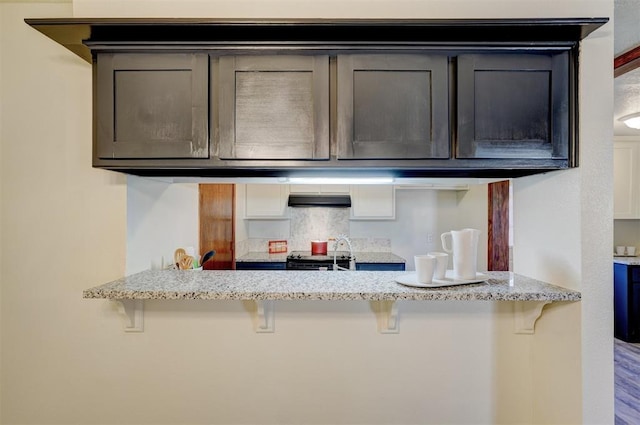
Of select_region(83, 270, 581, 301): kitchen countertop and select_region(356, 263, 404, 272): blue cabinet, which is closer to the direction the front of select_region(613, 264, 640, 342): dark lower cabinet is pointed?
the kitchen countertop

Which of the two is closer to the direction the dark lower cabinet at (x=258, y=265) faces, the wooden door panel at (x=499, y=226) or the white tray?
the white tray

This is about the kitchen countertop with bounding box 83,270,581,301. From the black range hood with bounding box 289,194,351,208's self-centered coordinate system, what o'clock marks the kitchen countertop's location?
The kitchen countertop is roughly at 12 o'clock from the black range hood.

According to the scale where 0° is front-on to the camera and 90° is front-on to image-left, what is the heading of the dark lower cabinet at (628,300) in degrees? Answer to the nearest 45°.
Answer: approximately 0°

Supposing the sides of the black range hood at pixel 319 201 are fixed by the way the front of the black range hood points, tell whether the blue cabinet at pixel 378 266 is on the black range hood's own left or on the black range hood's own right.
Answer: on the black range hood's own left

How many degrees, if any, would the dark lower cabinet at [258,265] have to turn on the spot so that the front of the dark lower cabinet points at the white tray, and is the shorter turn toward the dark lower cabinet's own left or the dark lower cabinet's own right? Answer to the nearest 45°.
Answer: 0° — it already faces it

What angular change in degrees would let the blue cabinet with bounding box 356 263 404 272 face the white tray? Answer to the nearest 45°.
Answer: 0° — it already faces it
